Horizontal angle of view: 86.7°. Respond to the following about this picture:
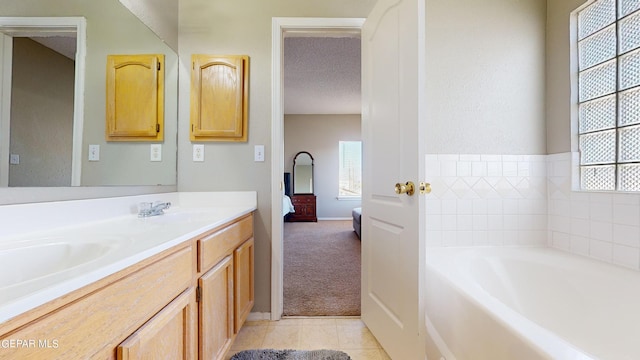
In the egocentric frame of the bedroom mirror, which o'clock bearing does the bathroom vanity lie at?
The bathroom vanity is roughly at 12 o'clock from the bedroom mirror.

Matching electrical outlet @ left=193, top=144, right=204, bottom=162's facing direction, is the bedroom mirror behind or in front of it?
behind

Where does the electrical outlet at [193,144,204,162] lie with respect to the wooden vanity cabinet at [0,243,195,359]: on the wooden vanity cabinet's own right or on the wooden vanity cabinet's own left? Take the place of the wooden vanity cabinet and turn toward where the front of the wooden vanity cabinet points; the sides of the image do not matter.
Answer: on the wooden vanity cabinet's own left

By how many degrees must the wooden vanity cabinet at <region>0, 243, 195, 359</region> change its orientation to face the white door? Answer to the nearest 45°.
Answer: approximately 45° to its left

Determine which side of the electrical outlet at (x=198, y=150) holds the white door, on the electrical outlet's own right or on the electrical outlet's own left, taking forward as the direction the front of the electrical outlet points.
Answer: on the electrical outlet's own left

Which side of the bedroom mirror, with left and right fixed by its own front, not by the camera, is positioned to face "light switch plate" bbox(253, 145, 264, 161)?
front

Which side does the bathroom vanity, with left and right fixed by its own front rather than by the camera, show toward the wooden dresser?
left

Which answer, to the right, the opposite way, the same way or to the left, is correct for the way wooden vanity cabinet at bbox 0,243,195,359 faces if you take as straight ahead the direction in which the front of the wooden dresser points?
to the left

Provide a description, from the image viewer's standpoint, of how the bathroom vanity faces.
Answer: facing the viewer and to the right of the viewer
